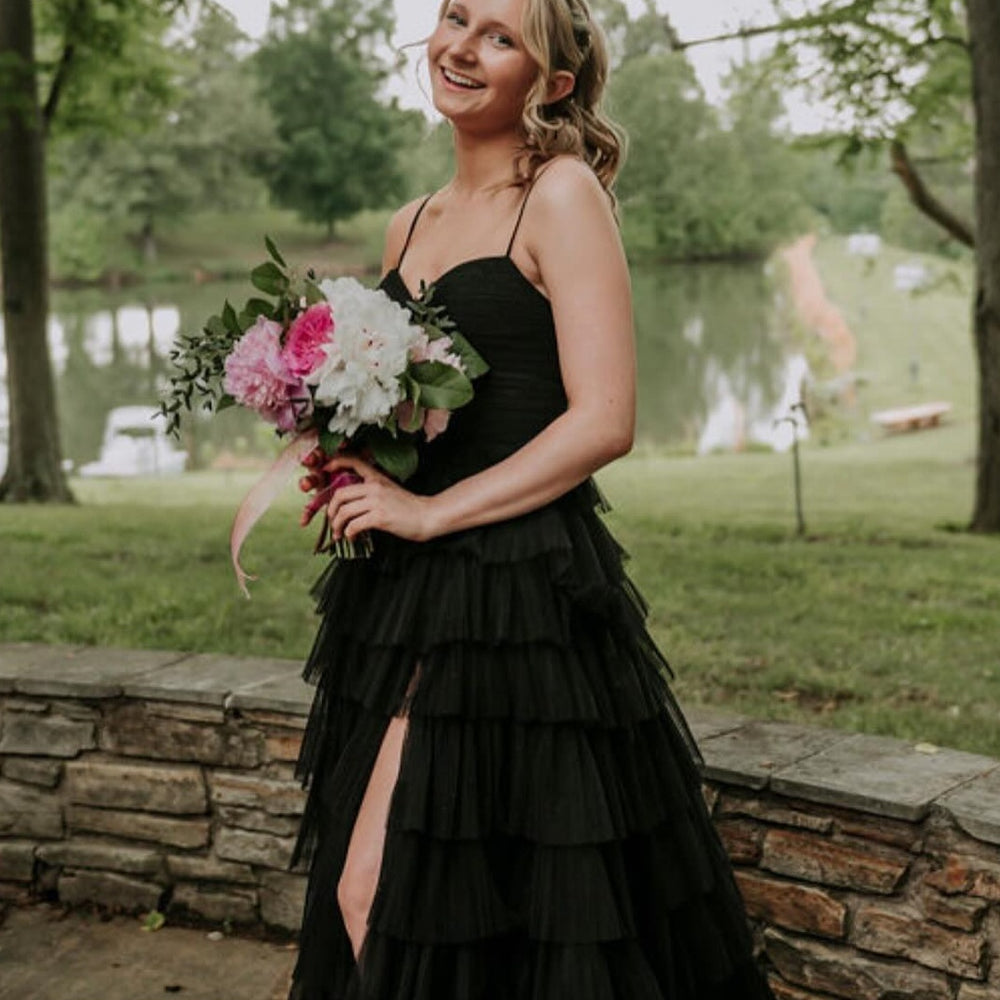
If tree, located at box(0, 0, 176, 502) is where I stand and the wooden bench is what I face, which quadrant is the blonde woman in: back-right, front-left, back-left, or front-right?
back-right

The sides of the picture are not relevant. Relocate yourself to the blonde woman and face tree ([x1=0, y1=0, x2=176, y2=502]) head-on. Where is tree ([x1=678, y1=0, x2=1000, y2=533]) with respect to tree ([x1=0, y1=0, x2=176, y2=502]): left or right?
right

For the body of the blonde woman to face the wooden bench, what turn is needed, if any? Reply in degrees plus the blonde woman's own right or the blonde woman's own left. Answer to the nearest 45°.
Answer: approximately 135° to the blonde woman's own right

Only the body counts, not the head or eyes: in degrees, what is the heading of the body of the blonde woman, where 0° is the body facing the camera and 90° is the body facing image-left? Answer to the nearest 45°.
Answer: approximately 45°

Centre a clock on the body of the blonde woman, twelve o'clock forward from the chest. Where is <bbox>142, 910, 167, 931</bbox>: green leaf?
The green leaf is roughly at 3 o'clock from the blonde woman.

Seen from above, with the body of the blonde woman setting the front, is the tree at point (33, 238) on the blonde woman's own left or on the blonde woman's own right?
on the blonde woman's own right

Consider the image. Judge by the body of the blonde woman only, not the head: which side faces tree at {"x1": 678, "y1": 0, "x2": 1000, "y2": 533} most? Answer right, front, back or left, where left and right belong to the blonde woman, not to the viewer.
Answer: back
